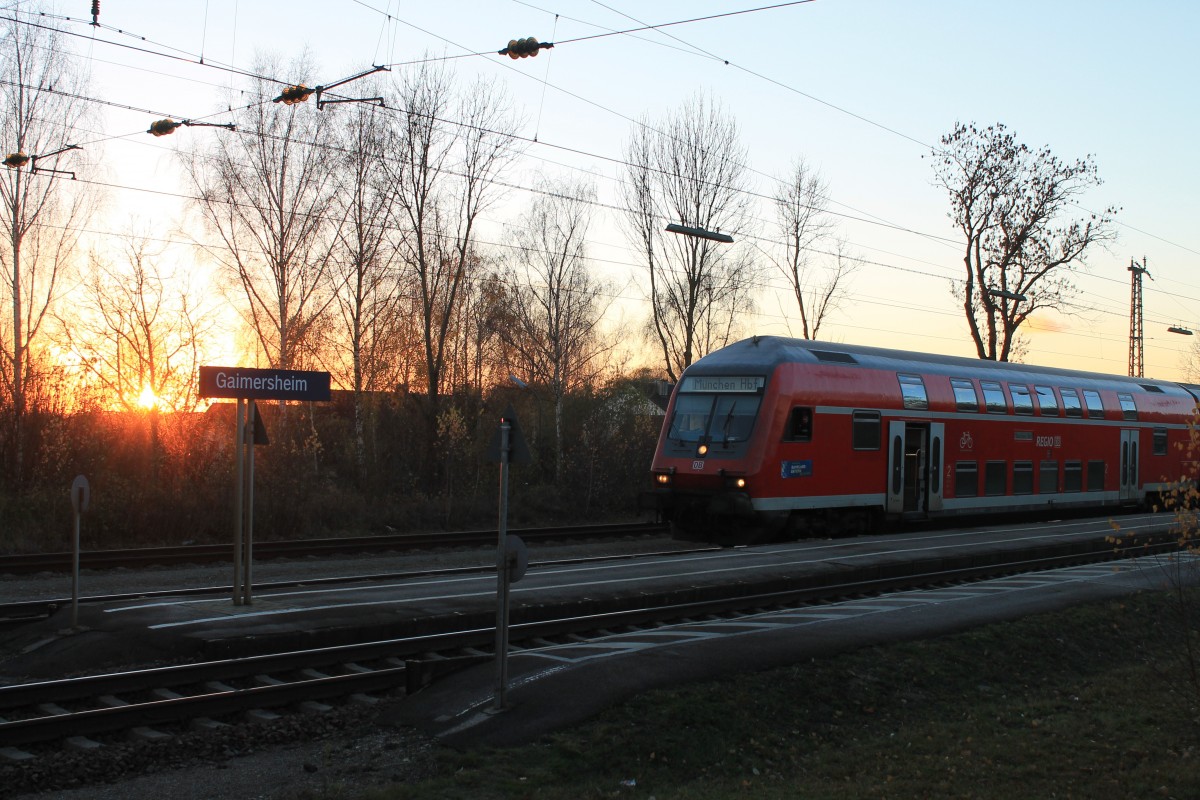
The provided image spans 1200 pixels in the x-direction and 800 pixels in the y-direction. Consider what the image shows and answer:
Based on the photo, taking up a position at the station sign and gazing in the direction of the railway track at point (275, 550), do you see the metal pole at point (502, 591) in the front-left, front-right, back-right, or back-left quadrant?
back-right

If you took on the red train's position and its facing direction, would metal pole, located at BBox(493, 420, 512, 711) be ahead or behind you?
ahead

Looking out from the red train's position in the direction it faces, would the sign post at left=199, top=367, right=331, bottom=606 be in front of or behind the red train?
in front

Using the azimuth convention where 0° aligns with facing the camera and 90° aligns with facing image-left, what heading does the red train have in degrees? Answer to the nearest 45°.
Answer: approximately 45°

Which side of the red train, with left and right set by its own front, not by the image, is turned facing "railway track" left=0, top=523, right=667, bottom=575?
front

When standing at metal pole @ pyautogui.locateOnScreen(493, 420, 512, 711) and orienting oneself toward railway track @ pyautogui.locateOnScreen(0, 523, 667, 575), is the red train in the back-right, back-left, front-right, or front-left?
front-right
